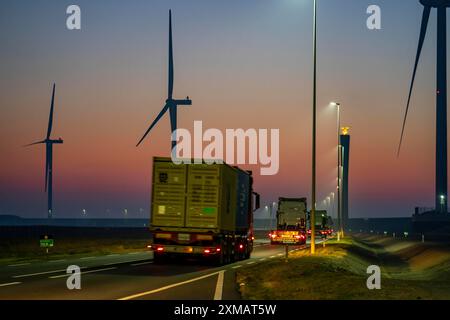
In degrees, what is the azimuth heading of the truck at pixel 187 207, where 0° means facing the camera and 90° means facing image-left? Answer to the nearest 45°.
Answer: approximately 180°

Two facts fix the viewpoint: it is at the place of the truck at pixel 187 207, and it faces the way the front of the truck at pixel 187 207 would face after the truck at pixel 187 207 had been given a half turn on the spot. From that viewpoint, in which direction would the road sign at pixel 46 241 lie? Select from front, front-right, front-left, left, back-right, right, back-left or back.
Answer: back-right
